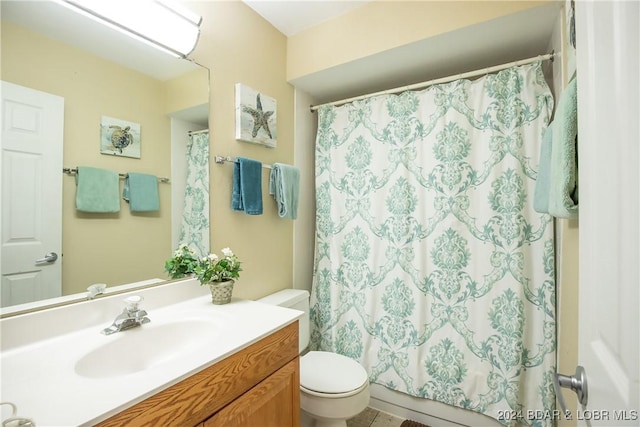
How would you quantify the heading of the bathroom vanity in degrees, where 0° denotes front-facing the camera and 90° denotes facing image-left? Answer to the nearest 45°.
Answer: approximately 315°

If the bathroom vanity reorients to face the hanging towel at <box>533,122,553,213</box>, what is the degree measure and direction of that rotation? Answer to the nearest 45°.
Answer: approximately 45° to its left

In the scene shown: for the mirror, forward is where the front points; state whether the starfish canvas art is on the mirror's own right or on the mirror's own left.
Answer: on the mirror's own left

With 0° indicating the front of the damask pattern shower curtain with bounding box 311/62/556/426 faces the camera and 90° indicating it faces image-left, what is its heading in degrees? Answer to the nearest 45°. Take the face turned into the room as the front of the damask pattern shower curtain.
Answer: approximately 45°

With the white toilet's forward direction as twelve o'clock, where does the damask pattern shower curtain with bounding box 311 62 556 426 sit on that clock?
The damask pattern shower curtain is roughly at 10 o'clock from the white toilet.

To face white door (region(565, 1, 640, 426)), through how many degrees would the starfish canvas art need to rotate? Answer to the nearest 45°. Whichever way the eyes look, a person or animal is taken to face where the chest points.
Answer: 0° — it already faces it

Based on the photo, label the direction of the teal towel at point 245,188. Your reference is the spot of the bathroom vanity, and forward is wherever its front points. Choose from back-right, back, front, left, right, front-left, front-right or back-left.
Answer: left

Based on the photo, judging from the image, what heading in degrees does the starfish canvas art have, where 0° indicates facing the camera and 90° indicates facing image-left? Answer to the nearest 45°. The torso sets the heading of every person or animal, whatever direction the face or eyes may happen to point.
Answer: approximately 315°
